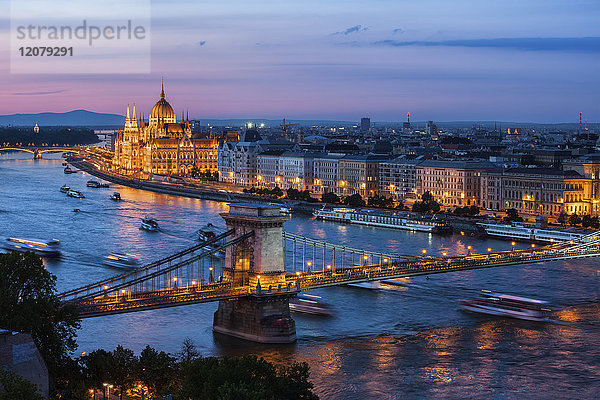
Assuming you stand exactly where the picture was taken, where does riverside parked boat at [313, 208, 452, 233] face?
facing away from the viewer and to the left of the viewer

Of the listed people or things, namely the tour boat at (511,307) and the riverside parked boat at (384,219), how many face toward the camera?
0

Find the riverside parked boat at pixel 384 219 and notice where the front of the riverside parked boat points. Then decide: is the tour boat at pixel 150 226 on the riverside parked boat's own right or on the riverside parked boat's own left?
on the riverside parked boat's own left

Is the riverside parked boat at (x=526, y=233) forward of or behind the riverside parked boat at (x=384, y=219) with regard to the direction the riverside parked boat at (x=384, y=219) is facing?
behind

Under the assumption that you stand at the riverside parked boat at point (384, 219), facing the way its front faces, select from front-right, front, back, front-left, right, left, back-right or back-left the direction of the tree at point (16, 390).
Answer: back-left
